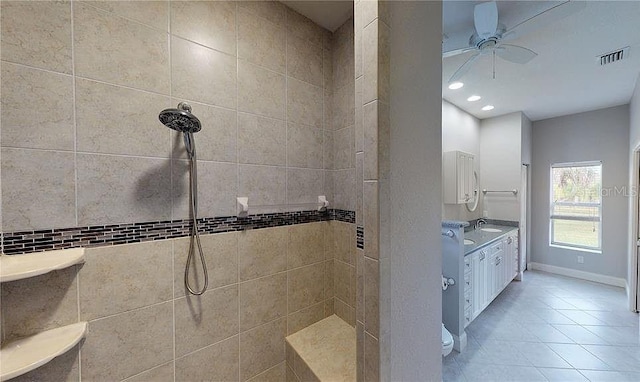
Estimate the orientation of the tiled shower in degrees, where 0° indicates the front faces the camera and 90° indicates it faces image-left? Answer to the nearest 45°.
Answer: approximately 315°

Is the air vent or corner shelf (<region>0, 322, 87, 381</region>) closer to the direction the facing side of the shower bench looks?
the corner shelf

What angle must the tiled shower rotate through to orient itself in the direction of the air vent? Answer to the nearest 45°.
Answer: approximately 45° to its left

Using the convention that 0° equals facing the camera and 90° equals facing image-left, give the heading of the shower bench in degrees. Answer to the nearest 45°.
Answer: approximately 45°

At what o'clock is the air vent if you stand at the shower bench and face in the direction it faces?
The air vent is roughly at 7 o'clock from the shower bench.

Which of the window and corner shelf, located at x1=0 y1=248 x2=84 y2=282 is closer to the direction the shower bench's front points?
the corner shelf
